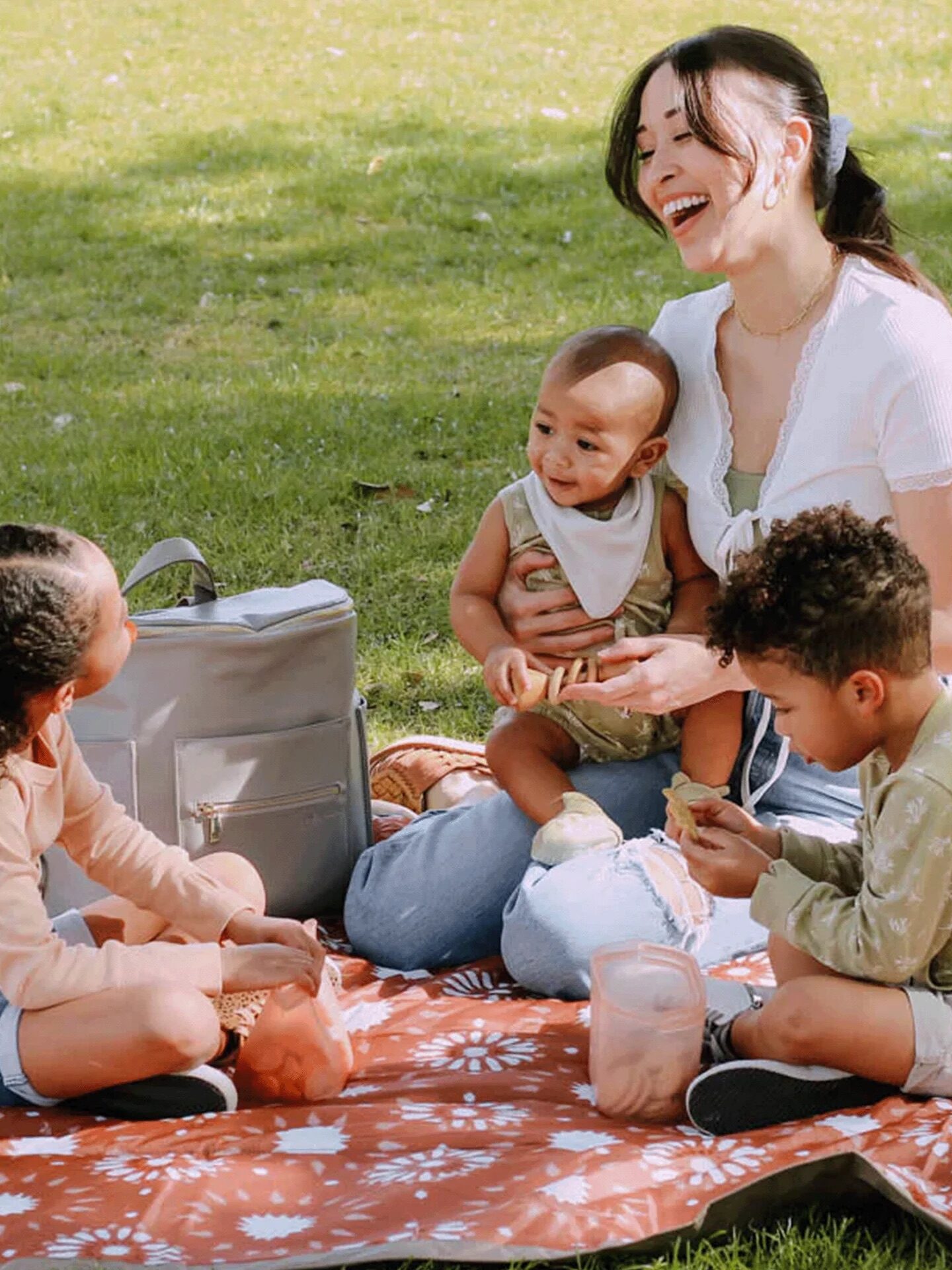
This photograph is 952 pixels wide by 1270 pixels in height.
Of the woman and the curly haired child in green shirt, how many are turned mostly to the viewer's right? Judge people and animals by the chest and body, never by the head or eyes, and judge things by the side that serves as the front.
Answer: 0

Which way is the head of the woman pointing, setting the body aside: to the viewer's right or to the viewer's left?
to the viewer's left

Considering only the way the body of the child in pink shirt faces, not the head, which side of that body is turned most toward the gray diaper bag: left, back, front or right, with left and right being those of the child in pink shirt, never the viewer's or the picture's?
left

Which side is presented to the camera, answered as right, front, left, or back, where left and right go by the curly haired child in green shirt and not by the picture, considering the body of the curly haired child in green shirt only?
left

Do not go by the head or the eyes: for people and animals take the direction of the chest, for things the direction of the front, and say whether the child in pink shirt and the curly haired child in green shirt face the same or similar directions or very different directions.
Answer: very different directions

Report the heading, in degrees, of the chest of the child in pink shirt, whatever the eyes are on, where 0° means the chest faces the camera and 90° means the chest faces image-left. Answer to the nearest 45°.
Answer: approximately 270°

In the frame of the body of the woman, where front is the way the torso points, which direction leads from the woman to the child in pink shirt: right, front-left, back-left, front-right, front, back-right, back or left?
front

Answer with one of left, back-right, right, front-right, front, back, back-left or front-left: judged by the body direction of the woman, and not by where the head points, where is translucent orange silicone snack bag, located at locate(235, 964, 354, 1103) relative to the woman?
front

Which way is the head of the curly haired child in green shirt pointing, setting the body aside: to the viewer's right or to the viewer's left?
to the viewer's left

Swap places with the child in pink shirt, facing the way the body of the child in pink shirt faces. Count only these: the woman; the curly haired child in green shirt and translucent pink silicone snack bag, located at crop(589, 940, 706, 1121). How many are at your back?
0

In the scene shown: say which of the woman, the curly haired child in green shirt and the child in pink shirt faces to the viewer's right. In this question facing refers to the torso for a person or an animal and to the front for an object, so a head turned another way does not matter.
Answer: the child in pink shirt

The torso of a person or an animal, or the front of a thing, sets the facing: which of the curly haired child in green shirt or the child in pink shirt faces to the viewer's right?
the child in pink shirt

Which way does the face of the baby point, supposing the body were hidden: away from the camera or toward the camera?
toward the camera

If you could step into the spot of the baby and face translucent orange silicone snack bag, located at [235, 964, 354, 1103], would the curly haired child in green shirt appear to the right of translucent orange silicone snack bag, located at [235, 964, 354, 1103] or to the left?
left
